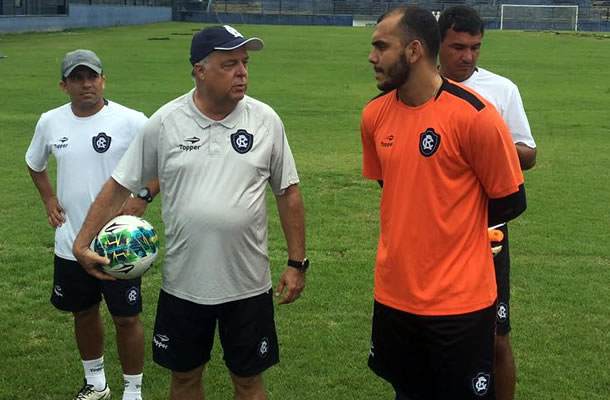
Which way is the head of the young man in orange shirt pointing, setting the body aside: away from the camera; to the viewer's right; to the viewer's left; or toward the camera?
to the viewer's left

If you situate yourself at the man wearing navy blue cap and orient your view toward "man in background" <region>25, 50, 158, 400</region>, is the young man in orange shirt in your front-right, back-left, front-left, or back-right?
back-right

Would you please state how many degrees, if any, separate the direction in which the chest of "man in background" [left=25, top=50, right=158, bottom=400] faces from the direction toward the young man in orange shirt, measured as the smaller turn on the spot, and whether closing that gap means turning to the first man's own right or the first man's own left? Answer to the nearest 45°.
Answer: approximately 45° to the first man's own left

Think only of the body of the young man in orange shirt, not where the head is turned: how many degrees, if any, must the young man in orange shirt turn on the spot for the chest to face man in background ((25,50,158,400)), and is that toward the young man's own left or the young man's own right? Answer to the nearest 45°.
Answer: approximately 90° to the young man's own right

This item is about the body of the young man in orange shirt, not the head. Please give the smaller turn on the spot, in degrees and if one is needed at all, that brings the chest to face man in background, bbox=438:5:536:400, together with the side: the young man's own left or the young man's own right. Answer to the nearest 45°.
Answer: approximately 135° to the young man's own right

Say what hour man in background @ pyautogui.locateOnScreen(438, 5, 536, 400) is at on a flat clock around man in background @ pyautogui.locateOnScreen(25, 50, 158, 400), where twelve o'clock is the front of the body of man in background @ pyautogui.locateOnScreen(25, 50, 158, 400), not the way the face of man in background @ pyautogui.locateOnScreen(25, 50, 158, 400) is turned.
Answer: man in background @ pyautogui.locateOnScreen(438, 5, 536, 400) is roughly at 10 o'clock from man in background @ pyautogui.locateOnScreen(25, 50, 158, 400).

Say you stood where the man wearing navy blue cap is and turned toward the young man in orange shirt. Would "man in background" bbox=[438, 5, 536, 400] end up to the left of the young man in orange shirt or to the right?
left

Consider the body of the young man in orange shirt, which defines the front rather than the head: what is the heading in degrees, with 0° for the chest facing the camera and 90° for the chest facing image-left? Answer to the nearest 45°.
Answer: approximately 45°
